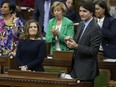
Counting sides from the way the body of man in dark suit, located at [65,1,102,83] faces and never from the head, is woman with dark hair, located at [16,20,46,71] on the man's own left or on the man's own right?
on the man's own right

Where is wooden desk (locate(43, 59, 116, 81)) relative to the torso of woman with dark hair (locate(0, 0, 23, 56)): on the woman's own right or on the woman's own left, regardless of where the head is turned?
on the woman's own left

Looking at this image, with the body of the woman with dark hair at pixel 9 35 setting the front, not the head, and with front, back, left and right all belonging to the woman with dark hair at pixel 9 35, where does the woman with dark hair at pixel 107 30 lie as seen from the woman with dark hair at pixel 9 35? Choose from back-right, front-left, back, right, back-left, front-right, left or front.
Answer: back-left

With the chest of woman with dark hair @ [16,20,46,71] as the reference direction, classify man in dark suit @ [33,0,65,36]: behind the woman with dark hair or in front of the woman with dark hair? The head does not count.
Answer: behind
